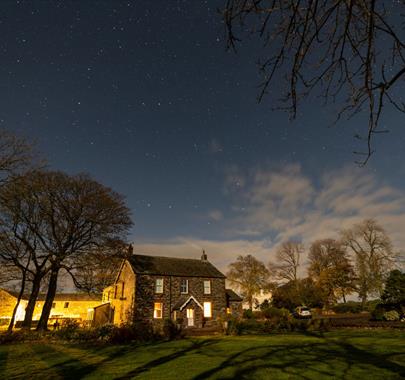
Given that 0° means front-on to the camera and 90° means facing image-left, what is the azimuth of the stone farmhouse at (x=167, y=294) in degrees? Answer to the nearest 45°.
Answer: approximately 315°

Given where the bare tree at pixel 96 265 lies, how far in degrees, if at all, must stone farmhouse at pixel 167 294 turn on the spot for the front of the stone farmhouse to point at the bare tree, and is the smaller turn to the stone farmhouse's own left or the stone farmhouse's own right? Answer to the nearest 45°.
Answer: approximately 90° to the stone farmhouse's own right

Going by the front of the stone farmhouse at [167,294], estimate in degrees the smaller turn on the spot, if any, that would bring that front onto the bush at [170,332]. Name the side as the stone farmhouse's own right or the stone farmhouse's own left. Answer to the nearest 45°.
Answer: approximately 45° to the stone farmhouse's own right

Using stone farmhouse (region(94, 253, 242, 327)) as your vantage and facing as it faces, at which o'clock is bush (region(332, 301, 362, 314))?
The bush is roughly at 10 o'clock from the stone farmhouse.

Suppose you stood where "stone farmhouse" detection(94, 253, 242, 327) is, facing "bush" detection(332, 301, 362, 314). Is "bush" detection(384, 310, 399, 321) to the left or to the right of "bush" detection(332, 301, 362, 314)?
right

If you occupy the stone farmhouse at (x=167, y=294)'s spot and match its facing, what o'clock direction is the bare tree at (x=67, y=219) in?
The bare tree is roughly at 3 o'clock from the stone farmhouse.

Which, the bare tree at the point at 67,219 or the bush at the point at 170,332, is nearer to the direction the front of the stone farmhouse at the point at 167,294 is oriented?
the bush
